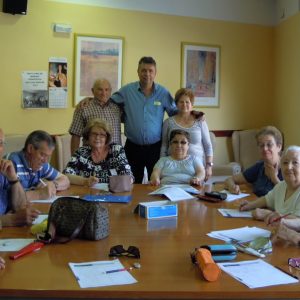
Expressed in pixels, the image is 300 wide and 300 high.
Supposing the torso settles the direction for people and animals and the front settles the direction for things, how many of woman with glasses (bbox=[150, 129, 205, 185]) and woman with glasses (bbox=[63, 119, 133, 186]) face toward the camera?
2

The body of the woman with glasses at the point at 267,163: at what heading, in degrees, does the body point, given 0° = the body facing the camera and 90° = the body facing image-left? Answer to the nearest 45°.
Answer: approximately 45°

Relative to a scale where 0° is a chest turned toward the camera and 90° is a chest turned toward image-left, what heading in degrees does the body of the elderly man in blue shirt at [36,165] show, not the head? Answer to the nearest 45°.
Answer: approximately 315°

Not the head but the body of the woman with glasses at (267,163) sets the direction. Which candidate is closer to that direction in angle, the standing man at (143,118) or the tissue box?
the tissue box

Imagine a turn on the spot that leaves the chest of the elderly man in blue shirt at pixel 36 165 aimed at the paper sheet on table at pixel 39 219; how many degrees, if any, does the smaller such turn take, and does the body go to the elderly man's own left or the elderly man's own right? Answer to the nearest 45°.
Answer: approximately 45° to the elderly man's own right

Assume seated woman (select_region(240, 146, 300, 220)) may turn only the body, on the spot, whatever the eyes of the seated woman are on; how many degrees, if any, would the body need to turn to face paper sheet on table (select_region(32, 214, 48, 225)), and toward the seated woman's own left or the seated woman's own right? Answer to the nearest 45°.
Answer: approximately 45° to the seated woman's own right
